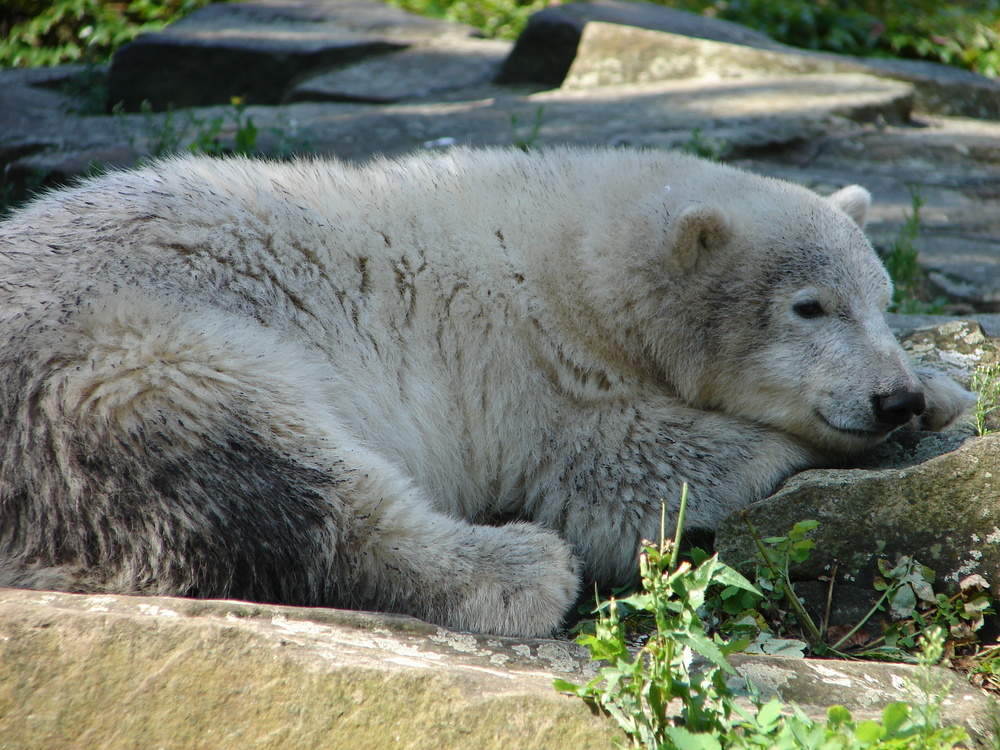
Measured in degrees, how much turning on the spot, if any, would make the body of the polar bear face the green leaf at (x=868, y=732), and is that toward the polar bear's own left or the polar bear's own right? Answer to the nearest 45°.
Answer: approximately 45° to the polar bear's own right

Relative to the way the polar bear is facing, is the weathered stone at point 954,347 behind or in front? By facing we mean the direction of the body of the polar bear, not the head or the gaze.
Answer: in front

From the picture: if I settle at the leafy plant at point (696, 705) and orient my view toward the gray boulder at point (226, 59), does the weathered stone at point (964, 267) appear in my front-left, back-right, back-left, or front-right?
front-right

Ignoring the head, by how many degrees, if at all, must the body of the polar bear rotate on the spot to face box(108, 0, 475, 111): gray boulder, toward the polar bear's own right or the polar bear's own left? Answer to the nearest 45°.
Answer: approximately 90° to the polar bear's own left

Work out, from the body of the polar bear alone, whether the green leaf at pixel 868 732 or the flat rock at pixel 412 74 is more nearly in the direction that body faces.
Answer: the green leaf

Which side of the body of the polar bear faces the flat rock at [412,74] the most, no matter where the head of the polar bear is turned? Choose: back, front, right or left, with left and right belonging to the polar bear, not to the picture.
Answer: left

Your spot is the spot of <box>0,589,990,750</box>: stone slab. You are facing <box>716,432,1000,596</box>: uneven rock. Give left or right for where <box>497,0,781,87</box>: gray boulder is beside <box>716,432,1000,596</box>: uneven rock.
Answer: left

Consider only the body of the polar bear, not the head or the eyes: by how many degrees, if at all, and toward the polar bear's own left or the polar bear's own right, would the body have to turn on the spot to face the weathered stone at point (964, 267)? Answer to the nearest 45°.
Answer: approximately 45° to the polar bear's own left

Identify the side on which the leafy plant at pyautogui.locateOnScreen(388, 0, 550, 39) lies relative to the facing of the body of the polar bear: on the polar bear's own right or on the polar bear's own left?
on the polar bear's own left

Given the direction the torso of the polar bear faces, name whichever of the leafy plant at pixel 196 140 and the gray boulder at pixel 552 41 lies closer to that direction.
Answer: the gray boulder

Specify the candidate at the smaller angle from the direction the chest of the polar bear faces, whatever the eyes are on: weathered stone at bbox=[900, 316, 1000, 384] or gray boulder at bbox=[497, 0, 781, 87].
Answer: the weathered stone

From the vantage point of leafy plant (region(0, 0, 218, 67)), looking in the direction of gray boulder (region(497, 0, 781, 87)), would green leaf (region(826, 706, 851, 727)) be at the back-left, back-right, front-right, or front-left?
front-right

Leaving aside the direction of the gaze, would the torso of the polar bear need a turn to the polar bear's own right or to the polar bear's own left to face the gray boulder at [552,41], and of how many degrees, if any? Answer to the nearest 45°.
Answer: approximately 90° to the polar bear's own left

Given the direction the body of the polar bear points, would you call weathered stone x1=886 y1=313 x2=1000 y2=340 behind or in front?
in front

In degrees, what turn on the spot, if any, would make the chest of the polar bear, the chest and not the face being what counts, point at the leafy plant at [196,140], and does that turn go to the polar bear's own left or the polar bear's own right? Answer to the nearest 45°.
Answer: approximately 135° to the polar bear's own left

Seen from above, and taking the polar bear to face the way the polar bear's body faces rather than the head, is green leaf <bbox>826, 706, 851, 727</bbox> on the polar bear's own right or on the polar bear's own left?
on the polar bear's own right

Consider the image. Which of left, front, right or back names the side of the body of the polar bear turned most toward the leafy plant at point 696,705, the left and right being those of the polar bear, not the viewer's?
right

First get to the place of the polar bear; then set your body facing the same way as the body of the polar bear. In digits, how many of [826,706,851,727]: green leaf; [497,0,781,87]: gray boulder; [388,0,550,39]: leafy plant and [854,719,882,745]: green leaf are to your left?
2

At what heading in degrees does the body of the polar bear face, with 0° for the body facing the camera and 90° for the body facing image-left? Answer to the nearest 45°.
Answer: approximately 270°
